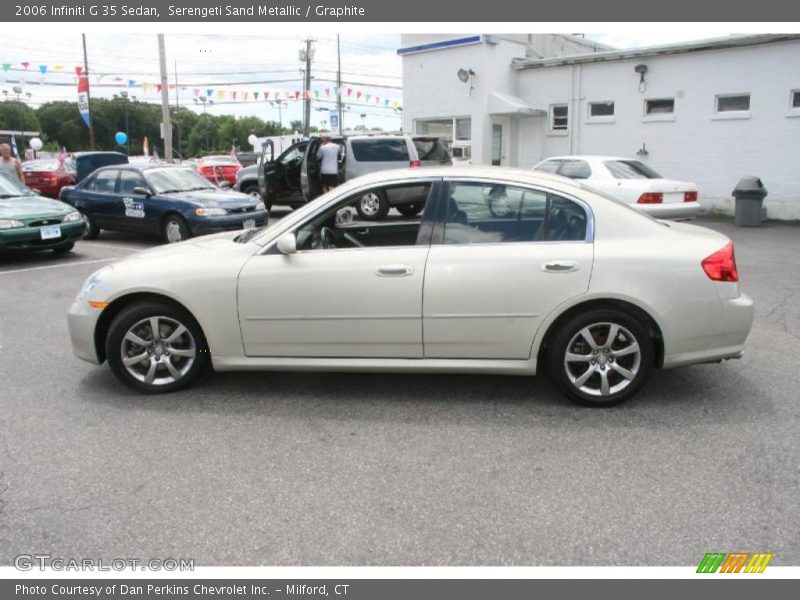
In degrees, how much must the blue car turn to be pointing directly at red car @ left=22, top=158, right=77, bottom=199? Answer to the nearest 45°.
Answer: approximately 135° to its left

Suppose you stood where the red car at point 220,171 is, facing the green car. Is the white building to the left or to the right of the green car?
left

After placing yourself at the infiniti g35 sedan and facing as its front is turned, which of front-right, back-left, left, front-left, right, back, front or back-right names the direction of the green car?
front-right

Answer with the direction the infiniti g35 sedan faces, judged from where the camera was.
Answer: facing to the left of the viewer

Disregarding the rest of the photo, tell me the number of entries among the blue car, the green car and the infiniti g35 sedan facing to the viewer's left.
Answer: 1

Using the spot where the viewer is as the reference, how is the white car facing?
facing away from the viewer and to the left of the viewer

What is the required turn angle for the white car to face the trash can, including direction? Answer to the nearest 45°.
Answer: approximately 90° to its right

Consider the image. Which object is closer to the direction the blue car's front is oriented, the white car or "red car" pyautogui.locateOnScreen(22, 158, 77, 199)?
the white car

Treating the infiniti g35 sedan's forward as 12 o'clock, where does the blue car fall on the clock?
The blue car is roughly at 2 o'clock from the infiniti g35 sedan.

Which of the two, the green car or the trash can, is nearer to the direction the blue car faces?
the trash can

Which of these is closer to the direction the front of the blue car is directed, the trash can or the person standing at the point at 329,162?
the trash can

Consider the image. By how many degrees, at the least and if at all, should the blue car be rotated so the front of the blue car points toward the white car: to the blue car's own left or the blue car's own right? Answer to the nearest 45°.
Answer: approximately 45° to the blue car's own left
